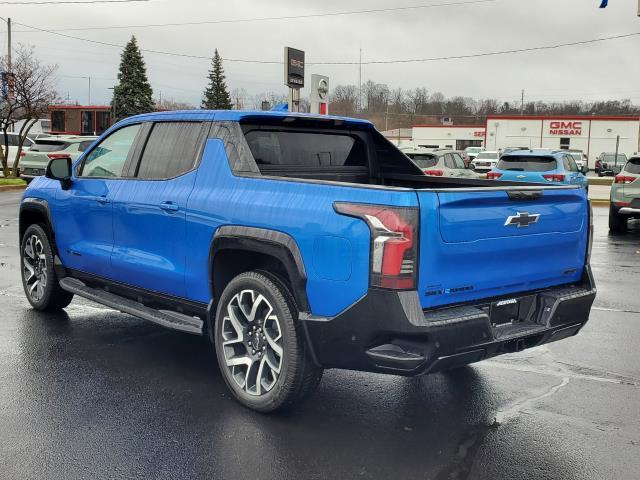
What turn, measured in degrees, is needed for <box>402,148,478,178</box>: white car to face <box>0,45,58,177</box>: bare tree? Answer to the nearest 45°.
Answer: approximately 135° to its left

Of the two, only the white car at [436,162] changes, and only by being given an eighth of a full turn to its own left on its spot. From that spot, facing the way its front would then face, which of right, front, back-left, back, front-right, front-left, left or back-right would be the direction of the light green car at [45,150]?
left

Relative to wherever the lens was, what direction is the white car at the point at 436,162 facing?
facing away from the viewer and to the right of the viewer

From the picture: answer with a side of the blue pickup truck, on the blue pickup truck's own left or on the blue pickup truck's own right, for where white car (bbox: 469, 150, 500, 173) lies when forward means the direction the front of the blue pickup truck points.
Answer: on the blue pickup truck's own right

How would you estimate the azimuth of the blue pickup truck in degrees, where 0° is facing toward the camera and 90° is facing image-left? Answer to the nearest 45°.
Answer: approximately 135°

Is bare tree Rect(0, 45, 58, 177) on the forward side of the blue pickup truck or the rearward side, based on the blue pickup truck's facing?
on the forward side

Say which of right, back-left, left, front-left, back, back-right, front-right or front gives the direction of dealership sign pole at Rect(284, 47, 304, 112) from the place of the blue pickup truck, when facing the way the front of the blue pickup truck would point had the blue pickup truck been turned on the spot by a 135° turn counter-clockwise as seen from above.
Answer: back

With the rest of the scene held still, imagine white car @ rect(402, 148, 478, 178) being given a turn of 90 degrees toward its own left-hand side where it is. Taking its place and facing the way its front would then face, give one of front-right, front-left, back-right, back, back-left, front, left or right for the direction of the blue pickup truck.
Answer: back-left
